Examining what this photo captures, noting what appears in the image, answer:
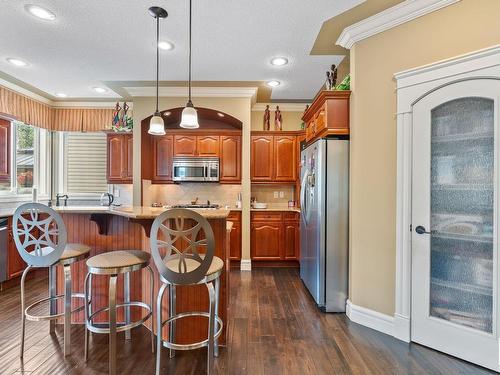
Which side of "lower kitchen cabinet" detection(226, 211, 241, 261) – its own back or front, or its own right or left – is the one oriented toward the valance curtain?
right

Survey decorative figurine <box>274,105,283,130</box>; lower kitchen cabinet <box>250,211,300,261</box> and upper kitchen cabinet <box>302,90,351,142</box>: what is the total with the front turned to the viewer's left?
1

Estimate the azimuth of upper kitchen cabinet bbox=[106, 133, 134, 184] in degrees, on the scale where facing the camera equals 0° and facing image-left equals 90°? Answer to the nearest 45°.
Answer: approximately 0°

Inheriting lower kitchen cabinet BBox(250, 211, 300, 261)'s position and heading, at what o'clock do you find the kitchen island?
The kitchen island is roughly at 1 o'clock from the lower kitchen cabinet.

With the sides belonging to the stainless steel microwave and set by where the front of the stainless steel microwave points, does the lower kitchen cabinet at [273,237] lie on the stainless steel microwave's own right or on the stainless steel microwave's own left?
on the stainless steel microwave's own left

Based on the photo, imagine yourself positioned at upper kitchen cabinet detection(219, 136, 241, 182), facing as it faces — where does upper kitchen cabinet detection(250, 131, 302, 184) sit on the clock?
upper kitchen cabinet detection(250, 131, 302, 184) is roughly at 9 o'clock from upper kitchen cabinet detection(219, 136, 241, 182).

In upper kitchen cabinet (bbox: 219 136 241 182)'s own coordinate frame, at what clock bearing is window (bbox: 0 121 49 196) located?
The window is roughly at 3 o'clock from the upper kitchen cabinet.
